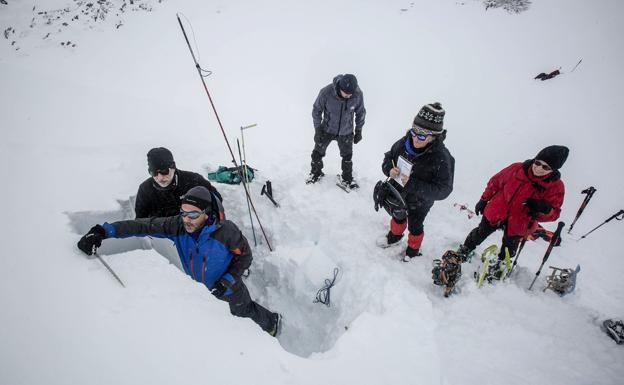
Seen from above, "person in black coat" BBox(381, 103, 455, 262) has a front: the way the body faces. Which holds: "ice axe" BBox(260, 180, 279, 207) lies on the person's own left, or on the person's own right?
on the person's own right

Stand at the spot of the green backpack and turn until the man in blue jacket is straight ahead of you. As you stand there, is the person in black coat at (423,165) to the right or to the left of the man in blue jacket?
left

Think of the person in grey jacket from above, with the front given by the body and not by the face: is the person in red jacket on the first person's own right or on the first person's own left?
on the first person's own left

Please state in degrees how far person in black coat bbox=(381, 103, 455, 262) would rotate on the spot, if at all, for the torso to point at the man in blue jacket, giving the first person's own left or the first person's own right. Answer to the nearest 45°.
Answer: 0° — they already face them

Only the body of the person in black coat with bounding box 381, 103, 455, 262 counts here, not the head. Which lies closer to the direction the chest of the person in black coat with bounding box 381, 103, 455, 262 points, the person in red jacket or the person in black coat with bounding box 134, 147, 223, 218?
the person in black coat

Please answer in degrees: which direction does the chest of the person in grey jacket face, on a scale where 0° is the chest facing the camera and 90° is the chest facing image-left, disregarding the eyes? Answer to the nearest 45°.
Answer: approximately 0°

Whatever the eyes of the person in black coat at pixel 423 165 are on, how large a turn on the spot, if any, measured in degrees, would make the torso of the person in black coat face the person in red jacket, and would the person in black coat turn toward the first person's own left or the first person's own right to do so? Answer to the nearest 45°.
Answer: approximately 135° to the first person's own left

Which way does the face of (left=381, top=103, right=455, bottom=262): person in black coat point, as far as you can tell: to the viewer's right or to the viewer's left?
to the viewer's left

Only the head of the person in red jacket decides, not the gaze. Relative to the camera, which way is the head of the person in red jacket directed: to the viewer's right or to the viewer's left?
to the viewer's left

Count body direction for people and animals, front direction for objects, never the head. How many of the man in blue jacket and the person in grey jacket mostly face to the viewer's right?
0

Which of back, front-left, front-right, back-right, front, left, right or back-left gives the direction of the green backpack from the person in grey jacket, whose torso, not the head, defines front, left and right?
right

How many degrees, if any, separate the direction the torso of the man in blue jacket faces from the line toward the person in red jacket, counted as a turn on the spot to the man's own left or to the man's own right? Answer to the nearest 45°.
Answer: approximately 135° to the man's own left

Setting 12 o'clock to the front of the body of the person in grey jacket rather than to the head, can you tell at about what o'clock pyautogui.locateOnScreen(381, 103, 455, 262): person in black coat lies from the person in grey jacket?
The person in black coat is roughly at 11 o'clock from the person in grey jacket.
